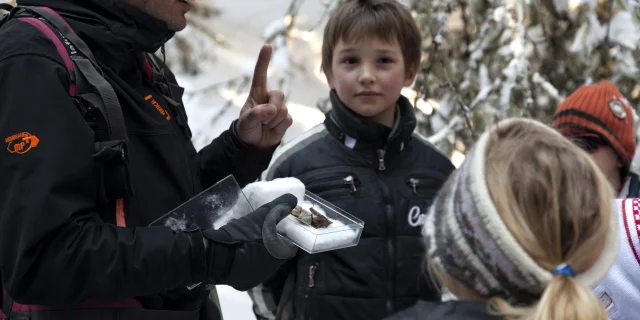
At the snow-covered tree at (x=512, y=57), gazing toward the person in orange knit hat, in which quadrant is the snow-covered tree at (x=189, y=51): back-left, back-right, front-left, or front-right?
back-right

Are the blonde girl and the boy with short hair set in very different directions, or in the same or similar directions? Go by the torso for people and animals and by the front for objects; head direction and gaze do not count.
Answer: very different directions

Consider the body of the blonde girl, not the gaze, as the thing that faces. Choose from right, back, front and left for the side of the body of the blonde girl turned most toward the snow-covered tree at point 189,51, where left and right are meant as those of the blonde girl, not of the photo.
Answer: front

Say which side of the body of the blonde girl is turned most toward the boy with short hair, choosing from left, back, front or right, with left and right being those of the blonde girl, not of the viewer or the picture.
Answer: front

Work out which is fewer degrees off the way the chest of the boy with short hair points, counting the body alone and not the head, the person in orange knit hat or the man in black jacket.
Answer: the man in black jacket

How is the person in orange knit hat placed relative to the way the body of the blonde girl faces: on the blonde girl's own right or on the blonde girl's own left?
on the blonde girl's own right

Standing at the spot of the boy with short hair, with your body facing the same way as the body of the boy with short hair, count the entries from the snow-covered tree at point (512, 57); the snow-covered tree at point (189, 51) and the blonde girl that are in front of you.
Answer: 1

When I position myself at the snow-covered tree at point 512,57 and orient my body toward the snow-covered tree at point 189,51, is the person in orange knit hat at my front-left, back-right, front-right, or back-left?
back-left

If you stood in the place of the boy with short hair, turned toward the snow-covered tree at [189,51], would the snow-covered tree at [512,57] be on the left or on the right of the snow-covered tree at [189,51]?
right

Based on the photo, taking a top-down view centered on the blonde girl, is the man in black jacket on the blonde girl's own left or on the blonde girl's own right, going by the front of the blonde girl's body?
on the blonde girl's own left

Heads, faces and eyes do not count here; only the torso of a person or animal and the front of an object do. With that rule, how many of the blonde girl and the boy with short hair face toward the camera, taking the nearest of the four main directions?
1

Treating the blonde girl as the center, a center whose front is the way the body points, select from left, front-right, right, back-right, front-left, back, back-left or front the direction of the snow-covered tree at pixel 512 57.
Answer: front-right

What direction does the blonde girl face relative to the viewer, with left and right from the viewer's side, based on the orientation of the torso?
facing away from the viewer and to the left of the viewer

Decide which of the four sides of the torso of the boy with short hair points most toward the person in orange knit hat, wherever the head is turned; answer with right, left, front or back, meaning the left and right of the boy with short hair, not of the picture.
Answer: left

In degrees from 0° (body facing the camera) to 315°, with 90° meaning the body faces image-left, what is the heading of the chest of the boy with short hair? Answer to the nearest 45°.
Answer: approximately 0°
